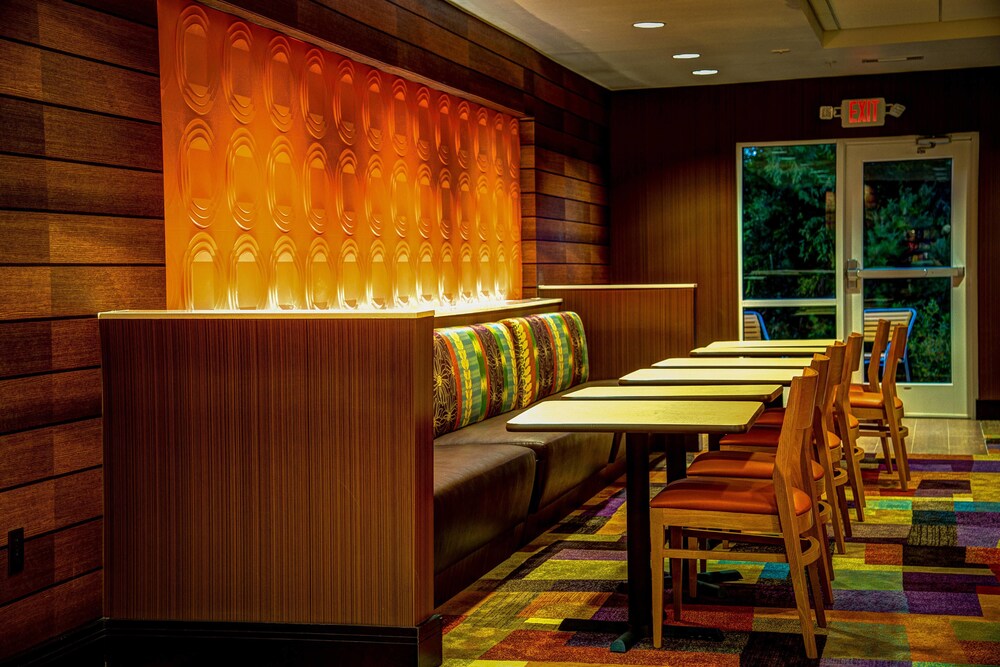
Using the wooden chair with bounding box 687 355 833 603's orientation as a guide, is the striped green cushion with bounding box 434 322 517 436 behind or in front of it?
in front

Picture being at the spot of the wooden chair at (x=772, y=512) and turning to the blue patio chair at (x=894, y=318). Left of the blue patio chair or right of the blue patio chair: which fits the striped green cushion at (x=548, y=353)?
left

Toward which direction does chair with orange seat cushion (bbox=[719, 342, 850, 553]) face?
to the viewer's left

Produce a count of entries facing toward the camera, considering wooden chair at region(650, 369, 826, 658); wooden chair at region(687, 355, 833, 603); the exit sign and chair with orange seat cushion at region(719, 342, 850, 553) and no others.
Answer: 1

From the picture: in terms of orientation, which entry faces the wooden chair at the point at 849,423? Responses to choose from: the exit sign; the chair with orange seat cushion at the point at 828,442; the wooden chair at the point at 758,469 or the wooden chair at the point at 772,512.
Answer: the exit sign

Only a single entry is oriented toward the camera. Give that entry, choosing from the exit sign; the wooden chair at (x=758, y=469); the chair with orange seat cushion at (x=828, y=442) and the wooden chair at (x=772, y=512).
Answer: the exit sign

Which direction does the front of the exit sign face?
toward the camera

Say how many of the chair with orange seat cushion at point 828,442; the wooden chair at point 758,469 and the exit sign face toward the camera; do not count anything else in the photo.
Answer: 1

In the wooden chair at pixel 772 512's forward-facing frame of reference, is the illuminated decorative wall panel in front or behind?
in front

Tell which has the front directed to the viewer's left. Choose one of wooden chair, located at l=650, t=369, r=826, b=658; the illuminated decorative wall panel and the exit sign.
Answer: the wooden chair

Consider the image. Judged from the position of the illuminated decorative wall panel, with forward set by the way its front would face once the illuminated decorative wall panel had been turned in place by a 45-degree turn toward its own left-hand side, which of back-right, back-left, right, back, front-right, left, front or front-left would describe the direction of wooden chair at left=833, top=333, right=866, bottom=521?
front

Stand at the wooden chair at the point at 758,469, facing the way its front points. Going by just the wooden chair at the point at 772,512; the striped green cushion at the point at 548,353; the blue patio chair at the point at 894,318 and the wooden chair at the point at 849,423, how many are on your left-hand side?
1

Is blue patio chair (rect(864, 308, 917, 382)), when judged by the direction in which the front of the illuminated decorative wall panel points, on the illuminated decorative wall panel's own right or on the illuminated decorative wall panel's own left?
on the illuminated decorative wall panel's own left

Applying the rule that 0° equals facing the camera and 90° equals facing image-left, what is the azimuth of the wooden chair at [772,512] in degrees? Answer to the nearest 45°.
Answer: approximately 90°

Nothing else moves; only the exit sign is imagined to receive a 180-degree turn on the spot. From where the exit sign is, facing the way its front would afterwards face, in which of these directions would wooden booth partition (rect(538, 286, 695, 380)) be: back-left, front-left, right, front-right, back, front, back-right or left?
back-left

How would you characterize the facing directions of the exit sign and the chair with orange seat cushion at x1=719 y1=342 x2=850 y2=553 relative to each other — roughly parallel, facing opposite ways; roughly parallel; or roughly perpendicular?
roughly perpendicular

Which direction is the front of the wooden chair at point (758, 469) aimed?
to the viewer's left

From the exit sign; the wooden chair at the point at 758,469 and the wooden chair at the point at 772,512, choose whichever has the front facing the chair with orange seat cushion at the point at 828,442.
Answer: the exit sign

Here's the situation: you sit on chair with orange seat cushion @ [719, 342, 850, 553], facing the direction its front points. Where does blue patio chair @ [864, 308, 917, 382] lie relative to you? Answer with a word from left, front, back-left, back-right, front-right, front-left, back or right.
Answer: right
